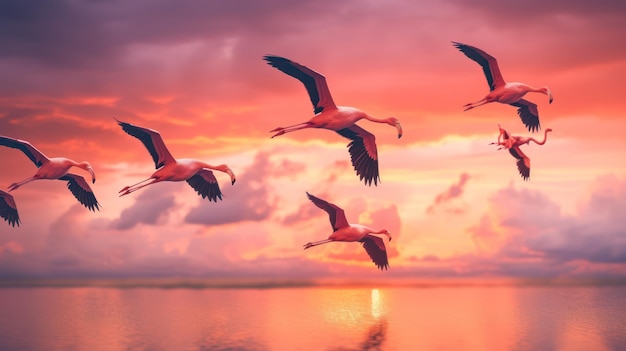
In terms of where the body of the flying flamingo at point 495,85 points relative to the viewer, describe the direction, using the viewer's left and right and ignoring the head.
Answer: facing to the right of the viewer

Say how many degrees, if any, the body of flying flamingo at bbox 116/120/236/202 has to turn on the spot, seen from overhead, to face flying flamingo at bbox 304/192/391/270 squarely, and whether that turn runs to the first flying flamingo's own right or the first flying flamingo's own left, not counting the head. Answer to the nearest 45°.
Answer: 0° — it already faces it

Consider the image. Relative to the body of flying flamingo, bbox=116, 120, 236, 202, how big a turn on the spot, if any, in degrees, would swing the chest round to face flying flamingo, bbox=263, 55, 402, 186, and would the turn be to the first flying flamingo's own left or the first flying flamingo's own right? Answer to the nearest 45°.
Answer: approximately 45° to the first flying flamingo's own right

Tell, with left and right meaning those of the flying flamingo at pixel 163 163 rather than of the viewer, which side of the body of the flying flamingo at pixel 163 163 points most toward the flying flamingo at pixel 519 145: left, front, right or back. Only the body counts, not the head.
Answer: front

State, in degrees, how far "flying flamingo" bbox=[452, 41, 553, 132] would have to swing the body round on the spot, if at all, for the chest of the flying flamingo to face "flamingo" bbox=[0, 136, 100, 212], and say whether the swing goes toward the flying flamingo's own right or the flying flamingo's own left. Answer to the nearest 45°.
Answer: approximately 180°

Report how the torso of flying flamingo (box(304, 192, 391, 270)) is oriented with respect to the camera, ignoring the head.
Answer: to the viewer's right

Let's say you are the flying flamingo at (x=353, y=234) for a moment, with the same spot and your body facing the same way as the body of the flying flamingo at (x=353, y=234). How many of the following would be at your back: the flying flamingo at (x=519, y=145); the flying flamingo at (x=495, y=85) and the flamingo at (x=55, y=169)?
1

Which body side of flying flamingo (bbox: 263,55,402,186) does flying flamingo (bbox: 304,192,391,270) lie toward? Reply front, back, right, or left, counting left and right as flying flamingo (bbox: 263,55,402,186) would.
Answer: left

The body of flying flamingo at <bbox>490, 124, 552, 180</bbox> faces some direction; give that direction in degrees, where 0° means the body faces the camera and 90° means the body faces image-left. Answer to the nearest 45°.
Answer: approximately 270°

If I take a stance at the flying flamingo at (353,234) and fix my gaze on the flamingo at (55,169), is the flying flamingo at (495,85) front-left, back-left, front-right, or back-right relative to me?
back-left

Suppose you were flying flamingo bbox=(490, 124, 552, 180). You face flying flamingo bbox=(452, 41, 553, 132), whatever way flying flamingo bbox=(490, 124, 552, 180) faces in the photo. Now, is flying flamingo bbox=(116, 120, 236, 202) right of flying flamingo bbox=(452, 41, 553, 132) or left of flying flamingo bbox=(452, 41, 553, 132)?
right

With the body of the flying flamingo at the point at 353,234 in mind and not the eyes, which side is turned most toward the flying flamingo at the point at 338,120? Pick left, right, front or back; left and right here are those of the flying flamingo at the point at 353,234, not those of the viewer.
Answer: right

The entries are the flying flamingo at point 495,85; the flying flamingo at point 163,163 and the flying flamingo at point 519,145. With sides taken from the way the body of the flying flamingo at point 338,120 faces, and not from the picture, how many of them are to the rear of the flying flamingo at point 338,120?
1
